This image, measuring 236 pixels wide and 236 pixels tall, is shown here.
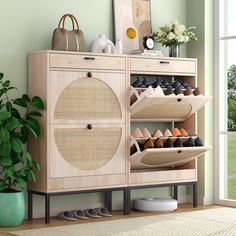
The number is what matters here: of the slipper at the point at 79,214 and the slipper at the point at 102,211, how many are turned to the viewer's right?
0

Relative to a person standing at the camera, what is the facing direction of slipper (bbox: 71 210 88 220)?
facing away from the viewer and to the left of the viewer

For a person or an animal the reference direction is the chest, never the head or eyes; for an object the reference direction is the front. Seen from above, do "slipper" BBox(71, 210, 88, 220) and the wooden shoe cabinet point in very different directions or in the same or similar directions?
very different directions

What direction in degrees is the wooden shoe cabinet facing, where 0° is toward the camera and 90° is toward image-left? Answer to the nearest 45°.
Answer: approximately 315°

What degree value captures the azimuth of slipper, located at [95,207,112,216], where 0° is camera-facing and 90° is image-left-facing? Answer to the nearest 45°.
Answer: approximately 135°
